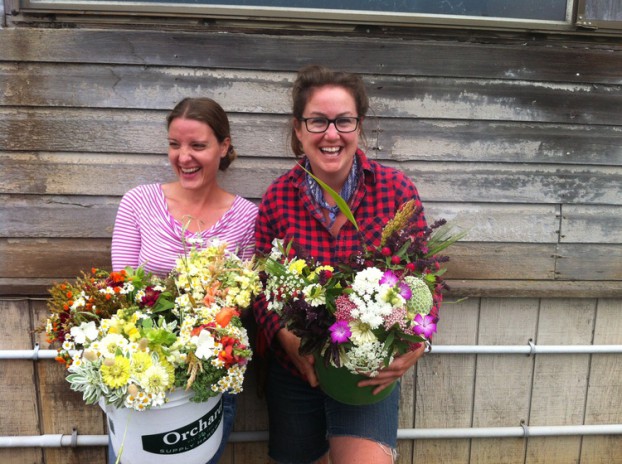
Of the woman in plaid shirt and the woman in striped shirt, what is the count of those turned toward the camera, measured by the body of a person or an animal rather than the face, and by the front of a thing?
2

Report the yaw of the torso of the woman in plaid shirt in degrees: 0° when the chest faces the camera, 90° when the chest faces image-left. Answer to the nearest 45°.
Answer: approximately 0°

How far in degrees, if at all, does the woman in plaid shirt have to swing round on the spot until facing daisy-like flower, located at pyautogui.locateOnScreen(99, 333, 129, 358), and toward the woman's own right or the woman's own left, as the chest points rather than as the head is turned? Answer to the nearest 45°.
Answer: approximately 45° to the woman's own right

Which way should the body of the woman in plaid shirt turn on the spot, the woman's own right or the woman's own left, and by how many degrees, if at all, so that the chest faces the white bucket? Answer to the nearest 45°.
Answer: approximately 45° to the woman's own right

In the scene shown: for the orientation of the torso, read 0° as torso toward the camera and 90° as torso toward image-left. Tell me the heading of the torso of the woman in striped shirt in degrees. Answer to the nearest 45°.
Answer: approximately 0°
